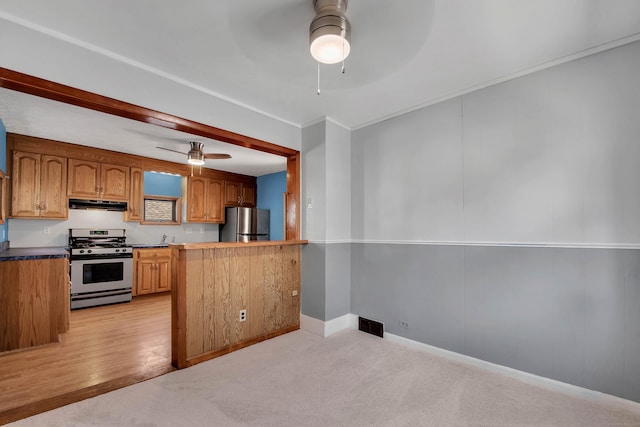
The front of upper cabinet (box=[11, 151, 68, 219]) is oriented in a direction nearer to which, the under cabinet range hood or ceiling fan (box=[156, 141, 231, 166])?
the ceiling fan

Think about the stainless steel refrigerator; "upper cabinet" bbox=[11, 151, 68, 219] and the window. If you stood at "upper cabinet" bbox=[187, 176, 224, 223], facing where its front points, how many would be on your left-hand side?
1

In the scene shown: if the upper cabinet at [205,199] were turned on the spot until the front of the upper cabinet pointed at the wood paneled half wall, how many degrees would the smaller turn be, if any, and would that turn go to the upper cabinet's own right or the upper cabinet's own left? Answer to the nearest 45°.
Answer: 0° — it already faces it

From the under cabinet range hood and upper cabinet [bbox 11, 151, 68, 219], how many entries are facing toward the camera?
2
